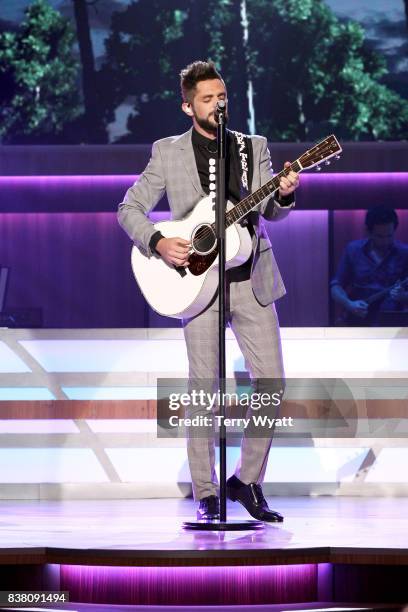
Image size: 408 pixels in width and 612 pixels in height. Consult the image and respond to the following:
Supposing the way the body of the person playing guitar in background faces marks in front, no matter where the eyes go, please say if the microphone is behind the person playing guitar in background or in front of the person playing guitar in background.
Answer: in front

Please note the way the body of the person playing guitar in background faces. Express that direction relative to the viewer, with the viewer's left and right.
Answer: facing the viewer

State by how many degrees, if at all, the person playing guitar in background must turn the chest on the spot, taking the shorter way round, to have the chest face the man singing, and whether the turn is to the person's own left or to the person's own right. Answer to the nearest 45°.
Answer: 0° — they already face them
